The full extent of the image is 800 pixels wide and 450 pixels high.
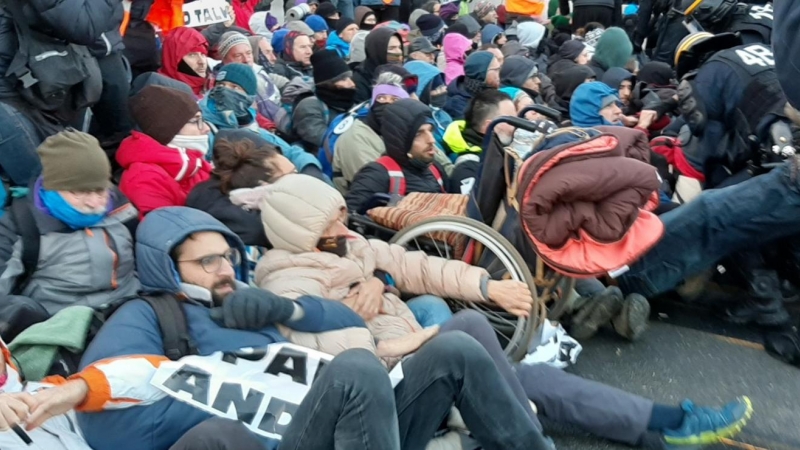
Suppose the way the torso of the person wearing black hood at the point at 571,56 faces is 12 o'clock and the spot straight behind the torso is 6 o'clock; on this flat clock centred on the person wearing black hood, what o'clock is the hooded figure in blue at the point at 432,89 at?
The hooded figure in blue is roughly at 4 o'clock from the person wearing black hood.

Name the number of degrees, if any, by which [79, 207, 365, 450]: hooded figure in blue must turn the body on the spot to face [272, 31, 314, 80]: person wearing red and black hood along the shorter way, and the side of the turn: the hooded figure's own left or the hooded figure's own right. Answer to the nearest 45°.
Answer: approximately 135° to the hooded figure's own left

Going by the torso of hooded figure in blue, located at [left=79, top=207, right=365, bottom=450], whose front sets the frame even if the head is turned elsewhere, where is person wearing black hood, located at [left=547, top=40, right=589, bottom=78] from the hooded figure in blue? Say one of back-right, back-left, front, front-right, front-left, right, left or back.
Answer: left

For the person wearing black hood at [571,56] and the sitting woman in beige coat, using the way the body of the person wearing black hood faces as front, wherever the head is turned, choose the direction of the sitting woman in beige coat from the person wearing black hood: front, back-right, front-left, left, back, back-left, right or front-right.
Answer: right

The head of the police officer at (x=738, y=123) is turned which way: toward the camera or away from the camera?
away from the camera
